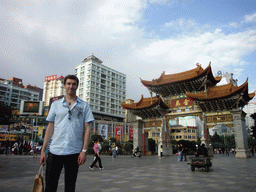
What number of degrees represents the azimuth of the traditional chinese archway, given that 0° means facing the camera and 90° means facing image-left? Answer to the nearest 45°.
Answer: approximately 45°

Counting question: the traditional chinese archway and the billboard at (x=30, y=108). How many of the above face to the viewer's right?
0

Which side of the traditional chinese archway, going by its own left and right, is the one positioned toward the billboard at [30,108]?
right

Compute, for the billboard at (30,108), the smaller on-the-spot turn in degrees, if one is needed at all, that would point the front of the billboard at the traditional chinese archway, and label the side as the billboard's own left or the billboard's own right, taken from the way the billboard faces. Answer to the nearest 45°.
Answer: approximately 45° to the billboard's own left
